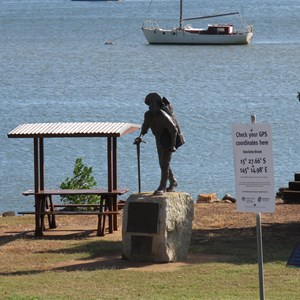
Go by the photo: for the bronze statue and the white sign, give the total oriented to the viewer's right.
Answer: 0

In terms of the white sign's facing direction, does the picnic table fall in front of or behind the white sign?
behind

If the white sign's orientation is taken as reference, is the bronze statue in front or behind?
behind

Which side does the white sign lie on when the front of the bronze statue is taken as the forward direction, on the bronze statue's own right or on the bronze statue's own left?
on the bronze statue's own left

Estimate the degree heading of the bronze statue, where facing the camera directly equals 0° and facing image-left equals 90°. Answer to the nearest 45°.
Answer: approximately 45°
